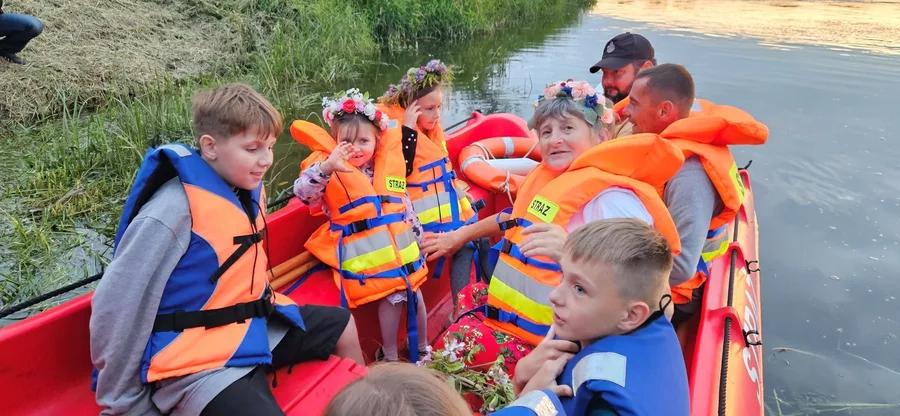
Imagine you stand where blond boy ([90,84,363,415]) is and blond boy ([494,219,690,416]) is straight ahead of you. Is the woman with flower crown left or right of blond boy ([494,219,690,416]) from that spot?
left

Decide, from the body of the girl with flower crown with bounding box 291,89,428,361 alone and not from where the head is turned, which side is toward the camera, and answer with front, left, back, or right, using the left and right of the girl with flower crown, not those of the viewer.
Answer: front

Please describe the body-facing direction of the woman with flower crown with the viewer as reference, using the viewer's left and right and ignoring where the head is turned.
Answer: facing the viewer and to the left of the viewer

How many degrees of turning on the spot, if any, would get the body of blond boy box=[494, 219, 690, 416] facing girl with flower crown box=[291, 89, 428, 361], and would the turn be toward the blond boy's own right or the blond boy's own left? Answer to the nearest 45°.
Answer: approximately 45° to the blond boy's own right

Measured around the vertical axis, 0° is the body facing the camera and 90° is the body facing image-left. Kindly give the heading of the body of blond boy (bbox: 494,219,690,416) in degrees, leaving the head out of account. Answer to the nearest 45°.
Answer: approximately 90°

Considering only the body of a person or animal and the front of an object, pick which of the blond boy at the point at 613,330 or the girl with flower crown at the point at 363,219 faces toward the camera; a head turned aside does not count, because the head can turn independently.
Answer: the girl with flower crown

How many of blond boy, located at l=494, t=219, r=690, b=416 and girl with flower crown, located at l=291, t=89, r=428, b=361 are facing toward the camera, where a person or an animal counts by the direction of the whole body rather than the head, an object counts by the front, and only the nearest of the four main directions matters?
1

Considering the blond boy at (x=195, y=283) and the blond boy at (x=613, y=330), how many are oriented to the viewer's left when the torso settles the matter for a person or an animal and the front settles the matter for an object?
1

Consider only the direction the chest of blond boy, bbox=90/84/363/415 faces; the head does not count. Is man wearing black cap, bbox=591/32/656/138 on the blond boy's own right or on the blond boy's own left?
on the blond boy's own left

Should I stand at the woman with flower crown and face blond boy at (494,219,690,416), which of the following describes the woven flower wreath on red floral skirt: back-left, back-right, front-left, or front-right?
front-right

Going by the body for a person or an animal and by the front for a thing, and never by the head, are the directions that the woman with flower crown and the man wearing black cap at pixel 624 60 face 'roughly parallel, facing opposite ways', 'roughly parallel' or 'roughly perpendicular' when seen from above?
roughly parallel

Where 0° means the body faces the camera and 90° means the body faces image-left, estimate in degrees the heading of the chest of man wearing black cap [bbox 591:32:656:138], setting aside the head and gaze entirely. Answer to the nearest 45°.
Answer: approximately 45°

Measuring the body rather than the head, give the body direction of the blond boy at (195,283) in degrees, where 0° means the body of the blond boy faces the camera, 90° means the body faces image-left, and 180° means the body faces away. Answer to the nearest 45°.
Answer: approximately 315°

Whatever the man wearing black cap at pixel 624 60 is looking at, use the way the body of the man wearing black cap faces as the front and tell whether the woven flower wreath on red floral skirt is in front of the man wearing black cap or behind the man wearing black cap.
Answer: in front

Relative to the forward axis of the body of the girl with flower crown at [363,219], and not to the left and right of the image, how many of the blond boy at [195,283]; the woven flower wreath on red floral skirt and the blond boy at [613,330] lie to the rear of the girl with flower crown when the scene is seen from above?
0

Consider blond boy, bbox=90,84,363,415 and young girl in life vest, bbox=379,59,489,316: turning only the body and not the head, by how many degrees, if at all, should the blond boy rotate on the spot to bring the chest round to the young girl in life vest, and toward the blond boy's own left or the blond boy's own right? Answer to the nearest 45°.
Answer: approximately 90° to the blond boy's own left

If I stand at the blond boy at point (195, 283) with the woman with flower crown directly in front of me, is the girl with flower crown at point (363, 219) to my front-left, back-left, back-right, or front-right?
front-left

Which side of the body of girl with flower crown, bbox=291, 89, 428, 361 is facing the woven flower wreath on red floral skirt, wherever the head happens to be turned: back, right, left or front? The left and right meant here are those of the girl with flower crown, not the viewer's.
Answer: front

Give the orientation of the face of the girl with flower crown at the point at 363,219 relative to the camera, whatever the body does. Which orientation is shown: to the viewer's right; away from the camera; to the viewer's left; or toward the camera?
toward the camera

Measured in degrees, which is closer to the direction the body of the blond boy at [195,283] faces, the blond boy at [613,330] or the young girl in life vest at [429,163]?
the blond boy

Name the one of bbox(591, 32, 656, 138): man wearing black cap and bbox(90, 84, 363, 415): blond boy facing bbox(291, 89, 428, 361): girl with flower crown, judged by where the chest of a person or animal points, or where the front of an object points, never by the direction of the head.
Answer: the man wearing black cap
